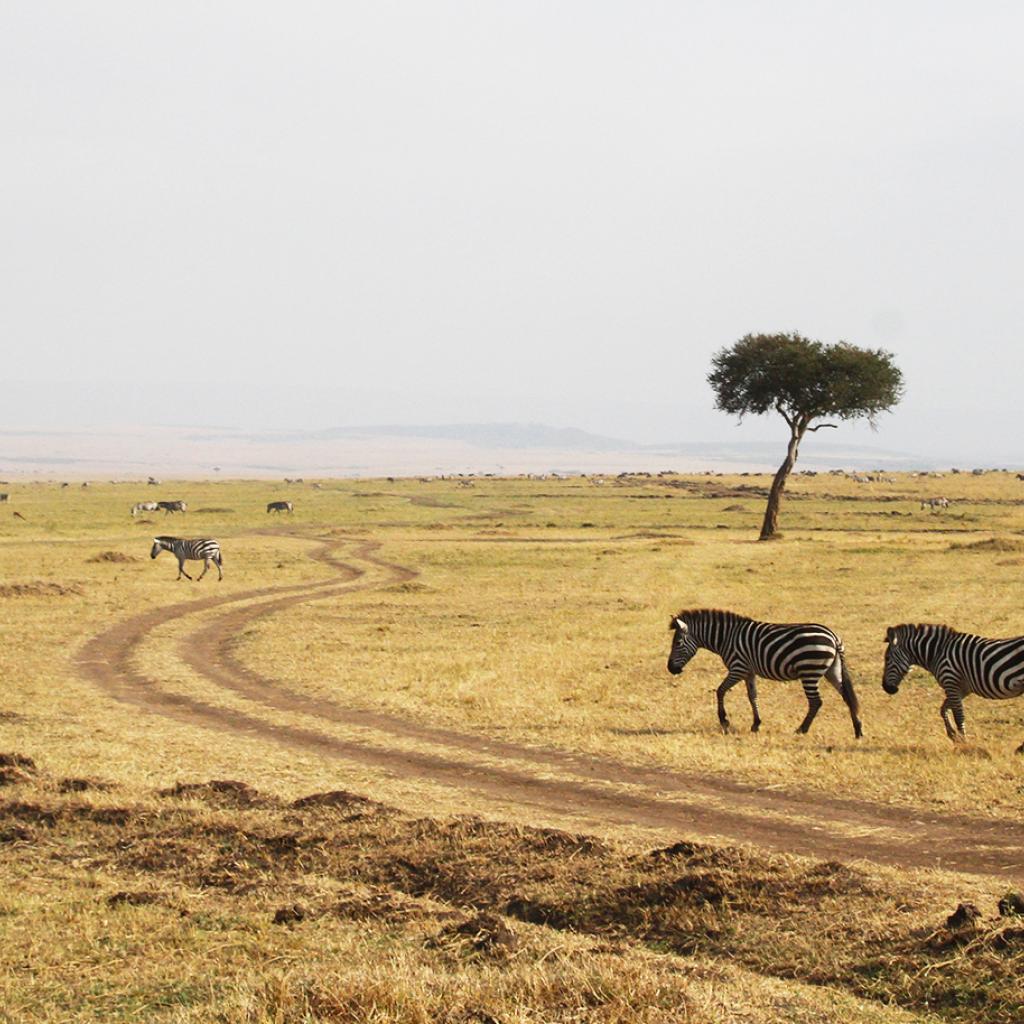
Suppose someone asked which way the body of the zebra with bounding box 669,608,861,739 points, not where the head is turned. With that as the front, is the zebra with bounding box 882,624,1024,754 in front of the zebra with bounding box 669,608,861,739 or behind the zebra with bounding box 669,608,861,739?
behind

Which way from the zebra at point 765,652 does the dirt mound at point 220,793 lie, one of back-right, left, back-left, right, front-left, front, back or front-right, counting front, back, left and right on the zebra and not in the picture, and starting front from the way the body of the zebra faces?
front-left

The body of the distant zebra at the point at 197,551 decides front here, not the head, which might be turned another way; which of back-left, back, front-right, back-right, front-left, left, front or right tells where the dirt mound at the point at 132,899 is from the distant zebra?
left

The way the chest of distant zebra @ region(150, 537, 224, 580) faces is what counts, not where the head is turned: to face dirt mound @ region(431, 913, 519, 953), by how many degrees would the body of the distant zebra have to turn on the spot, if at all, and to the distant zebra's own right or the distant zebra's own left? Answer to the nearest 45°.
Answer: approximately 90° to the distant zebra's own left

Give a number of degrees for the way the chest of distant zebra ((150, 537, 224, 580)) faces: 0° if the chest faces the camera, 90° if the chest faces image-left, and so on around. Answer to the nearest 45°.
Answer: approximately 90°

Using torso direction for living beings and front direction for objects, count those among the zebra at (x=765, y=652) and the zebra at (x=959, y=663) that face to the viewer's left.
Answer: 2

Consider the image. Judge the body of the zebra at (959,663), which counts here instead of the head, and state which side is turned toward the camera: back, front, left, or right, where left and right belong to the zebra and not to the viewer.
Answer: left

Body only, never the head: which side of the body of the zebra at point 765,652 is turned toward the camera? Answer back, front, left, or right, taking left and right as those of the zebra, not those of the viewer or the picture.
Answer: left
